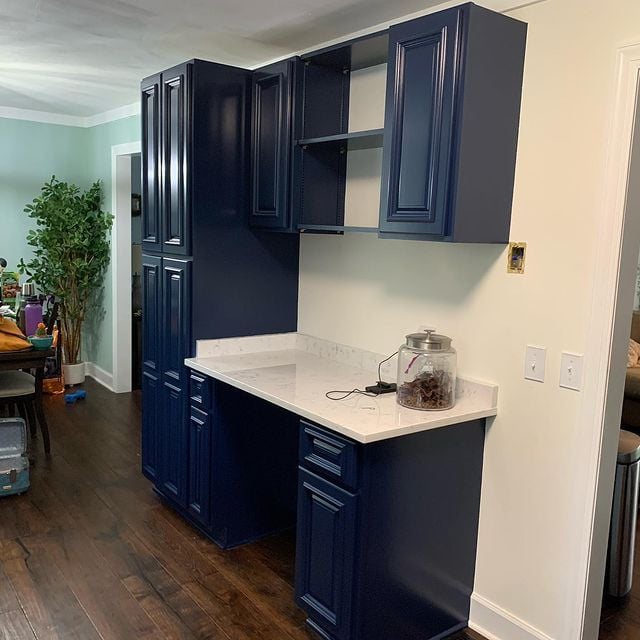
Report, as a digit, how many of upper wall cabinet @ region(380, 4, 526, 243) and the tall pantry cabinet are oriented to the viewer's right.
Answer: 0

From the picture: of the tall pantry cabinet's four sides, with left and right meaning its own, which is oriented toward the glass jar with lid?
left

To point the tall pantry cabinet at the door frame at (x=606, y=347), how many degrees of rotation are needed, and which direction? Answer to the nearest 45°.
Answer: approximately 90° to its left

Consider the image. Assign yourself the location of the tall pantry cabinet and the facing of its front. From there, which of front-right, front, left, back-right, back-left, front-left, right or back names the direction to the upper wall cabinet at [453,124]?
left

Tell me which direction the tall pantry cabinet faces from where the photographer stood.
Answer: facing the viewer and to the left of the viewer

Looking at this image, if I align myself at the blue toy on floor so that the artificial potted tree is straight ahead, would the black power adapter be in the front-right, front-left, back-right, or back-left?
back-right

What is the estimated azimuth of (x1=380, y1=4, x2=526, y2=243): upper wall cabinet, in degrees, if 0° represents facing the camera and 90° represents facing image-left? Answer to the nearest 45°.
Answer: approximately 45°

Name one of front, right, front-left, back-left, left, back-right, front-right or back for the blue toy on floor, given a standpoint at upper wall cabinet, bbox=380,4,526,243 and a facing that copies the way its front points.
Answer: right

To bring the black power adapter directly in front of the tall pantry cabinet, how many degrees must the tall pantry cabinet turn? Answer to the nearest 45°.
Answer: approximately 90° to its left

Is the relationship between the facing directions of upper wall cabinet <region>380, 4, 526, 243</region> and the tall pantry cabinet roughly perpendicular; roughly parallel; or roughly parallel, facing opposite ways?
roughly parallel

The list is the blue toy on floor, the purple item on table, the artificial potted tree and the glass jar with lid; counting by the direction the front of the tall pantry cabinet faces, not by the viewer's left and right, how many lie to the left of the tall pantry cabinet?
1

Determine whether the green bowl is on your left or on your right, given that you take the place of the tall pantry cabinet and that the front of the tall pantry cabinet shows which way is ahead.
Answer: on your right
